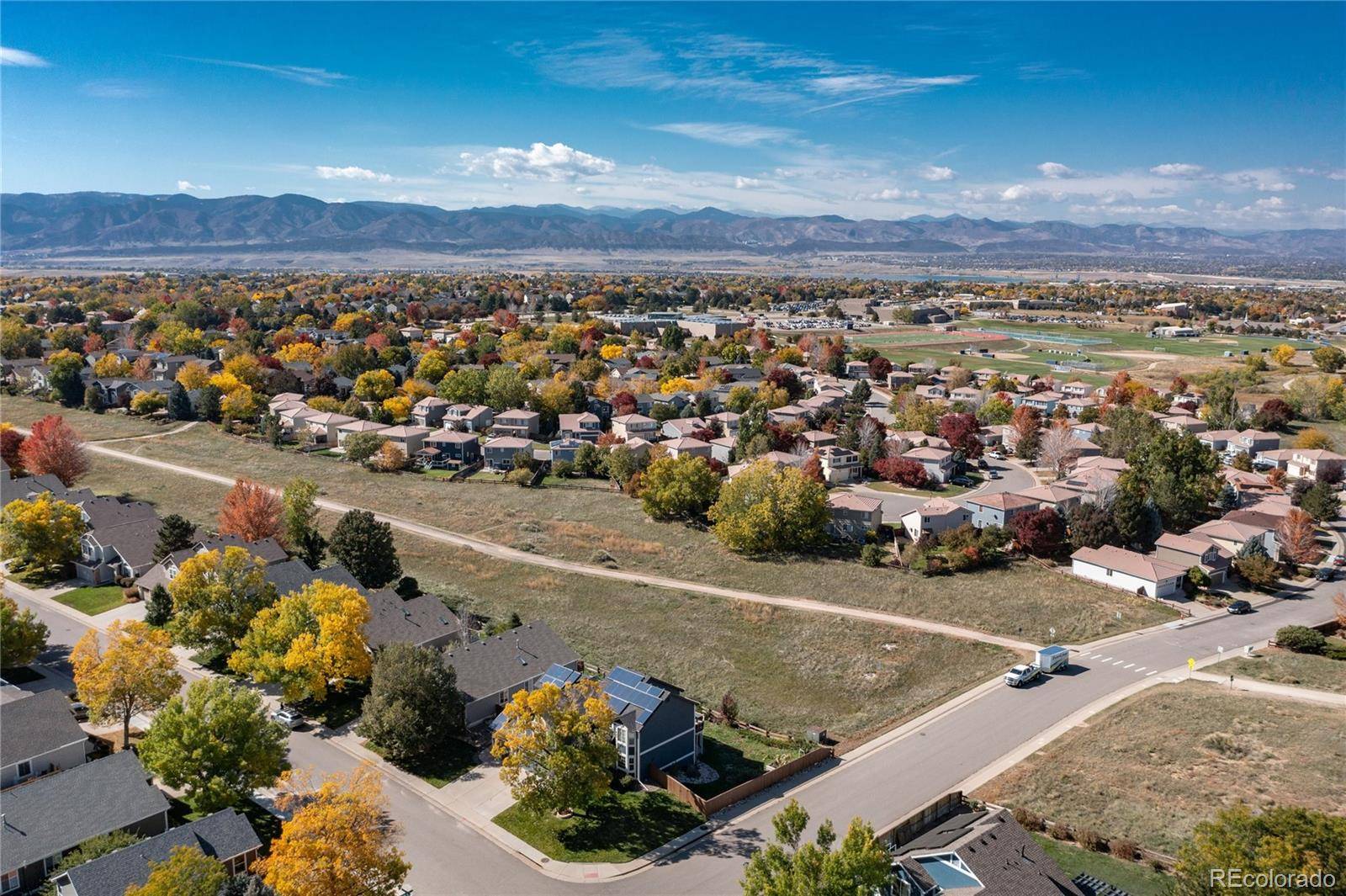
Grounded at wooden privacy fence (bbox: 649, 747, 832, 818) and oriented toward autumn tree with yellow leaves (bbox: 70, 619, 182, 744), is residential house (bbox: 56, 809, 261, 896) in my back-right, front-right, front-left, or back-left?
front-left

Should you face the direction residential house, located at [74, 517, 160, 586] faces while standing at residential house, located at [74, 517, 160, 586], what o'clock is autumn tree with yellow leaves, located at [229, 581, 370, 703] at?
The autumn tree with yellow leaves is roughly at 10 o'clock from the residential house.

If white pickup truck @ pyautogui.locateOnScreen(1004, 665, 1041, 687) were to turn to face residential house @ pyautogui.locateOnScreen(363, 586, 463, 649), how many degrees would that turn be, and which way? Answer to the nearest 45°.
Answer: approximately 45° to its right

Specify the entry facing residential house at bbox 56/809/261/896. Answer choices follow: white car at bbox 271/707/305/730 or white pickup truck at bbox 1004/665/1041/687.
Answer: white pickup truck at bbox 1004/665/1041/687

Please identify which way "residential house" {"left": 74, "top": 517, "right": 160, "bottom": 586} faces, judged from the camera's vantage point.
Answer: facing the viewer and to the left of the viewer

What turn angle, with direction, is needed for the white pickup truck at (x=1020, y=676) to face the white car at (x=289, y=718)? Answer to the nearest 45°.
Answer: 0° — it already faces it

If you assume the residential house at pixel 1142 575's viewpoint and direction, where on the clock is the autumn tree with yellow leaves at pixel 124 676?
The autumn tree with yellow leaves is roughly at 3 o'clock from the residential house.

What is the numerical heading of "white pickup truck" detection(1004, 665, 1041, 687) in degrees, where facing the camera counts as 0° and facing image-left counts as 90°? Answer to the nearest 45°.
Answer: approximately 45°

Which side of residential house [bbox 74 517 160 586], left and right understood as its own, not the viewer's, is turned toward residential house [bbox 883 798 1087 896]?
left

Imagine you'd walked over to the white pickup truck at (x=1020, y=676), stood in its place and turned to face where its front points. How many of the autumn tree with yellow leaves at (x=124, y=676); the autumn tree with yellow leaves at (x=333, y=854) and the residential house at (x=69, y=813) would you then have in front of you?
3

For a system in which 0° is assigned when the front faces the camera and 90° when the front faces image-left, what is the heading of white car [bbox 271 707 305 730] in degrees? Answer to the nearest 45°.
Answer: approximately 135°

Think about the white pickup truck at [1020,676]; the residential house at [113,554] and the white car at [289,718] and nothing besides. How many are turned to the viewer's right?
0

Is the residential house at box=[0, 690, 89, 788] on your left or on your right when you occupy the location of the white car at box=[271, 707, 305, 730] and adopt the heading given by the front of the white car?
on your left

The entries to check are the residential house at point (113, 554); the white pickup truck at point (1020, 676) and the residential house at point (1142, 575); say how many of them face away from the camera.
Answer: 0

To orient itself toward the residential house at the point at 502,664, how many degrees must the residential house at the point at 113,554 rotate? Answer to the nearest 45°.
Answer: approximately 90° to its left

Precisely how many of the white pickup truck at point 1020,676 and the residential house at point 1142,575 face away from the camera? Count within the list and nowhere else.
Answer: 0

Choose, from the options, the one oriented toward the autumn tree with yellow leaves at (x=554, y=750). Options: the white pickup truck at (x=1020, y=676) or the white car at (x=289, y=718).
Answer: the white pickup truck at (x=1020, y=676)

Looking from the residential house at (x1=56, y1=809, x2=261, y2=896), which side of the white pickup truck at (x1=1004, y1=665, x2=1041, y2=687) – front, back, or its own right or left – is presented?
front
